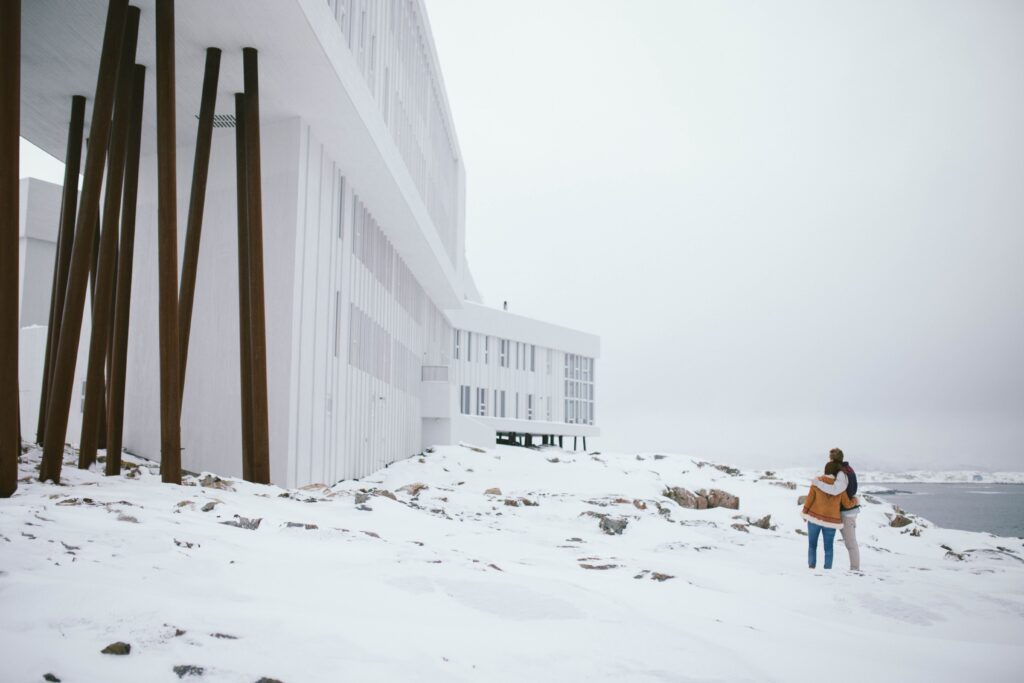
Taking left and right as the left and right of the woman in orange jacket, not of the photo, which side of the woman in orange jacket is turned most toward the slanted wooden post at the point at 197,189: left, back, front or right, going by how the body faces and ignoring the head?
left

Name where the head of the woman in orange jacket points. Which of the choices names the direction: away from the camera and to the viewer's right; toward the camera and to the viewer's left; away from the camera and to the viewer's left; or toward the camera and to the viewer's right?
away from the camera and to the viewer's right

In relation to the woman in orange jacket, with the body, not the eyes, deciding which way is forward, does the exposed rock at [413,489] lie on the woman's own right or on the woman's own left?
on the woman's own left

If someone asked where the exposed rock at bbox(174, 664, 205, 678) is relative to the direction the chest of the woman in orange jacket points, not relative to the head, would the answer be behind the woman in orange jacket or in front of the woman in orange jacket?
behind

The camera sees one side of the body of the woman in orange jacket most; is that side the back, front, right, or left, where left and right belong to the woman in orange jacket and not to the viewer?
back

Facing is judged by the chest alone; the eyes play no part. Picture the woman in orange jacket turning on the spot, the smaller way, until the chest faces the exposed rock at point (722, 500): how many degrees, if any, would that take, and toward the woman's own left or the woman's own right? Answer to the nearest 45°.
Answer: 0° — they already face it

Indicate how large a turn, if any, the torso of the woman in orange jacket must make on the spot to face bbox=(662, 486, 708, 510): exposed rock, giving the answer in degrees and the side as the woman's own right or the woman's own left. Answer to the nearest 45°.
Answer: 0° — they already face it

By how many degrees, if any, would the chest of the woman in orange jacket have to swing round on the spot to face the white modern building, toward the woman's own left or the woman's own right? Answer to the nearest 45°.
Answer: approximately 90° to the woman's own left
